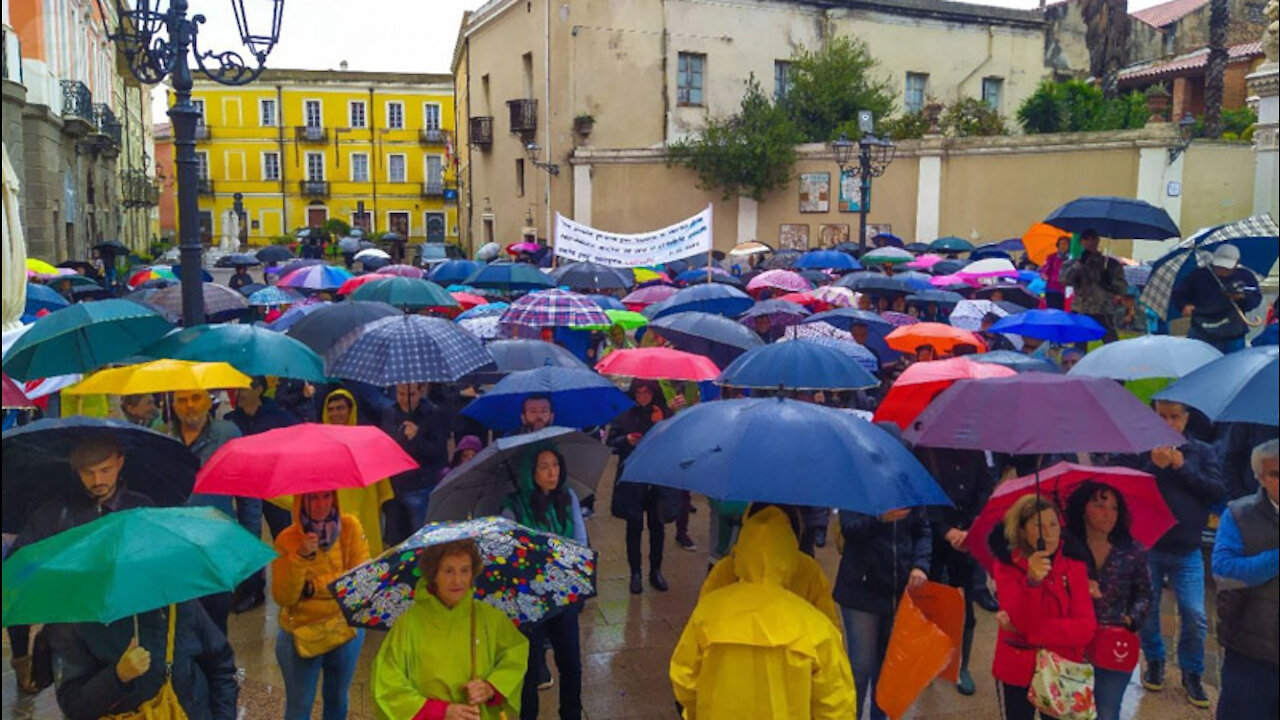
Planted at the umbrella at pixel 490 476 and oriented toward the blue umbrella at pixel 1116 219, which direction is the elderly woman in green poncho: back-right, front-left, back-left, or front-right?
back-right

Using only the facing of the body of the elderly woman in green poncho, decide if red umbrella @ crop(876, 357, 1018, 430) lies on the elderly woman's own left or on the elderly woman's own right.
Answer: on the elderly woman's own left

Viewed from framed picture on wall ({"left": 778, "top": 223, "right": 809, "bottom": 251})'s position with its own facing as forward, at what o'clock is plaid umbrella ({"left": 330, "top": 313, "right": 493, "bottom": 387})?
The plaid umbrella is roughly at 12 o'clock from the framed picture on wall.

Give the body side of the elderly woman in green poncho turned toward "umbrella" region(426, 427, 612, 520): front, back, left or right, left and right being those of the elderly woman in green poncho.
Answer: back

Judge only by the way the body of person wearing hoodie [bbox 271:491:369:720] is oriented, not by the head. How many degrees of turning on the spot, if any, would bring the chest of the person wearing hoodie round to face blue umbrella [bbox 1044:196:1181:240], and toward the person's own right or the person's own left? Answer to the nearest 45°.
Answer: approximately 135° to the person's own left

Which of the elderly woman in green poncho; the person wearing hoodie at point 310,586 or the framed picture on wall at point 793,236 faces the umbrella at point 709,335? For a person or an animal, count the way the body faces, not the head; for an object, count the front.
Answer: the framed picture on wall

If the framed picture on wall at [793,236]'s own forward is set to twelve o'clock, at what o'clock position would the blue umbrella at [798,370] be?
The blue umbrella is roughly at 12 o'clock from the framed picture on wall.
